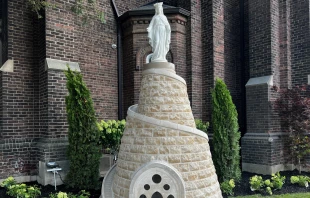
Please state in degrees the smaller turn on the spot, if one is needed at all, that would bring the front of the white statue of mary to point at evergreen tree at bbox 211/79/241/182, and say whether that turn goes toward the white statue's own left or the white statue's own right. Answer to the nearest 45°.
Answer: approximately 135° to the white statue's own left

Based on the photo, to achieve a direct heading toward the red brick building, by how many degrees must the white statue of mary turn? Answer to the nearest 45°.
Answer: approximately 180°

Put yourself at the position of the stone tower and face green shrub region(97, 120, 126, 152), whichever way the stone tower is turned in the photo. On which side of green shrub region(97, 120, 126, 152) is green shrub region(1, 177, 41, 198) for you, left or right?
left

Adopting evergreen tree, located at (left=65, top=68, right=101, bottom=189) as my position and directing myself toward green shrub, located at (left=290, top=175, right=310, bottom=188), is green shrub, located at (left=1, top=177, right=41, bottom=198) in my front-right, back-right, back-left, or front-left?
back-right

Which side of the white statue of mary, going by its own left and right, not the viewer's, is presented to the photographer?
front

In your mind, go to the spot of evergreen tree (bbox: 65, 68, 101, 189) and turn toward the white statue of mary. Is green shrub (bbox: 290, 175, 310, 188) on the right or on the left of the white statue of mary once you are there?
left

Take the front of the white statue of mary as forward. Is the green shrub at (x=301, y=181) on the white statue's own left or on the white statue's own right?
on the white statue's own left

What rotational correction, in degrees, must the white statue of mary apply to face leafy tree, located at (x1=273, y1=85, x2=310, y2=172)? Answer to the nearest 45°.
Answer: approximately 135° to its left

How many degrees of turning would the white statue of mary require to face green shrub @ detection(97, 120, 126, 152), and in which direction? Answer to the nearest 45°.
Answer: approximately 135° to its right
